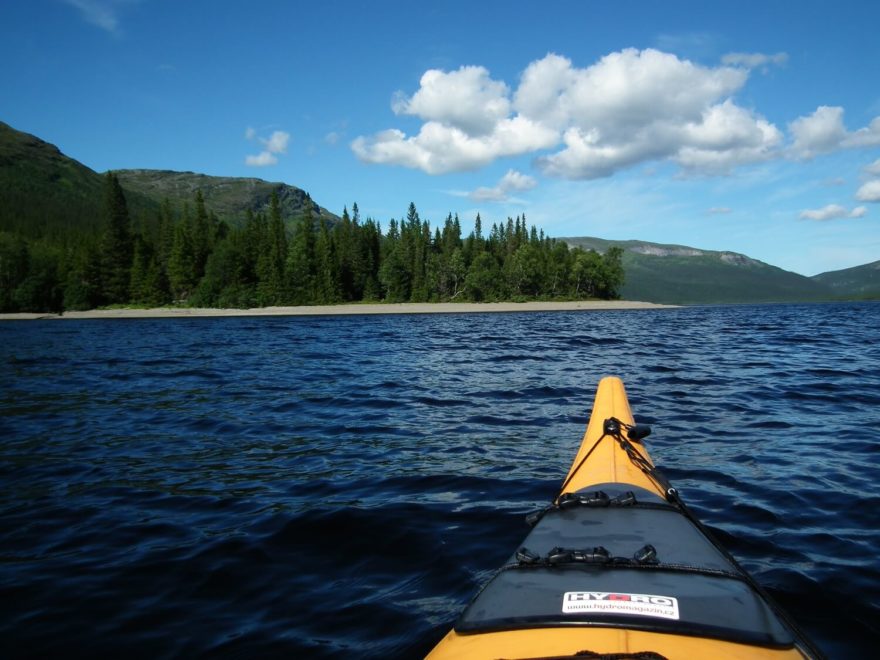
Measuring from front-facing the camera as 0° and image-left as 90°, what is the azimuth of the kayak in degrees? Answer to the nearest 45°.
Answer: approximately 180°
